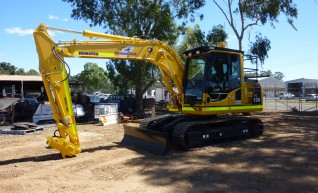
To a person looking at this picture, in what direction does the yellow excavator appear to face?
facing the viewer and to the left of the viewer

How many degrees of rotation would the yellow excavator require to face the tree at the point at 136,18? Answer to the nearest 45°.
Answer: approximately 135° to its right

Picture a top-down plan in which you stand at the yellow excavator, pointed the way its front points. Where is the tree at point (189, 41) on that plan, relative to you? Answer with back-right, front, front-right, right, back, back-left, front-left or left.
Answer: back-right
